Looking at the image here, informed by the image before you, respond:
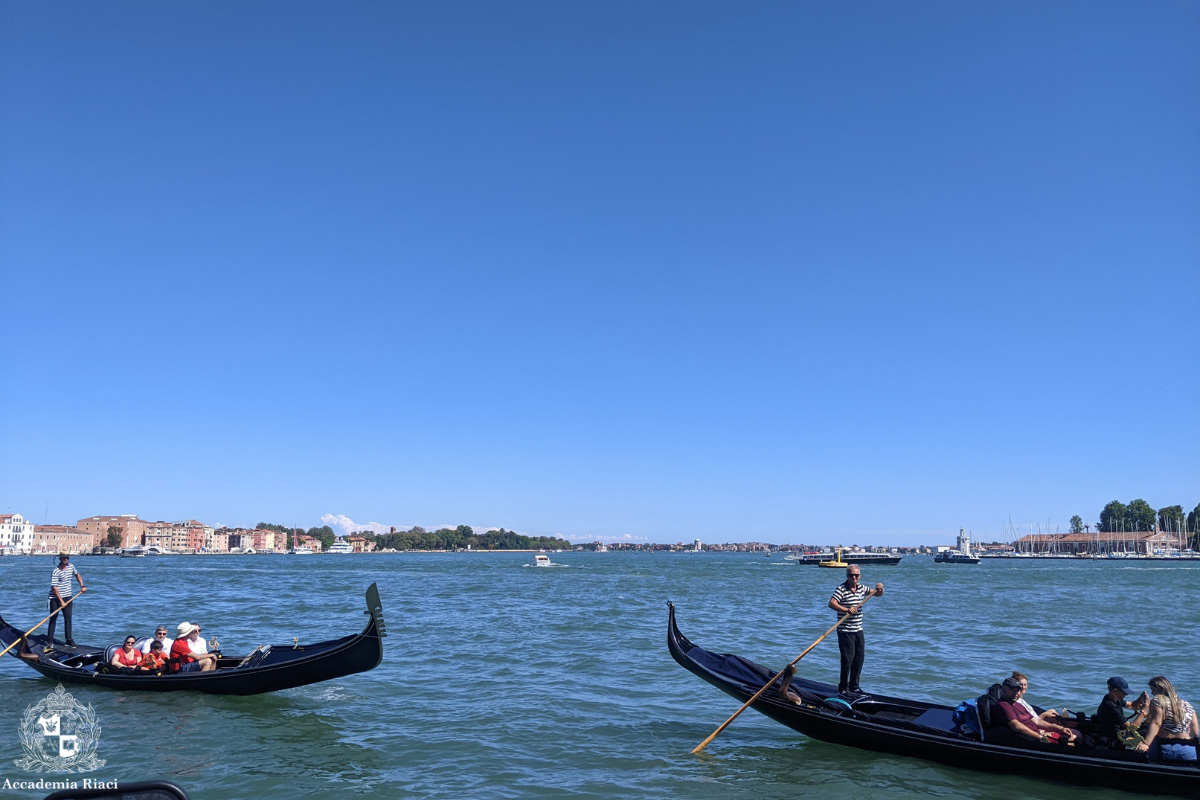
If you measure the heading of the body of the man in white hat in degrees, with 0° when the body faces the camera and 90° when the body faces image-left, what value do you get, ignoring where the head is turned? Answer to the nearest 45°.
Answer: approximately 270°

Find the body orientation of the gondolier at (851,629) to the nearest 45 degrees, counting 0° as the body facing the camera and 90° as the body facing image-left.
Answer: approximately 315°

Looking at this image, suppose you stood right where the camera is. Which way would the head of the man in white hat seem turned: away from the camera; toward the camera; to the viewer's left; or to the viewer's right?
to the viewer's right

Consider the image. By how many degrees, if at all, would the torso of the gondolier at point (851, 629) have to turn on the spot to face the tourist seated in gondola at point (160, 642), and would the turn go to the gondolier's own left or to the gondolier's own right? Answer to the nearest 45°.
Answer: approximately 135° to the gondolier's own right

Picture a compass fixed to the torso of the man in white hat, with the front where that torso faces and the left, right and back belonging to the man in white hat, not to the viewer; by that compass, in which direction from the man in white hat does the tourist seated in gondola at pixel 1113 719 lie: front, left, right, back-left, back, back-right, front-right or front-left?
front-right

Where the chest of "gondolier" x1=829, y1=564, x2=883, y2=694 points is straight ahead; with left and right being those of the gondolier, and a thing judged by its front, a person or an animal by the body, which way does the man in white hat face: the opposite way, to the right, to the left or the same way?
to the left

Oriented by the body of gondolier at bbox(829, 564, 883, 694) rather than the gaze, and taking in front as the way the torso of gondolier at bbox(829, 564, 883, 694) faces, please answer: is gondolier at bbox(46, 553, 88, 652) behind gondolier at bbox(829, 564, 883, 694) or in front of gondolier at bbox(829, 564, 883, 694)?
behind

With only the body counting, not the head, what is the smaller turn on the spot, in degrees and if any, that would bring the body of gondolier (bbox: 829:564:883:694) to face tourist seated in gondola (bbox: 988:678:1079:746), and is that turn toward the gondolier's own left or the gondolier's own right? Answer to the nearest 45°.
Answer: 0° — they already face them

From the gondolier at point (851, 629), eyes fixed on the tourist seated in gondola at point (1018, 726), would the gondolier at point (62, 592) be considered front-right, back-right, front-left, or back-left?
back-right
